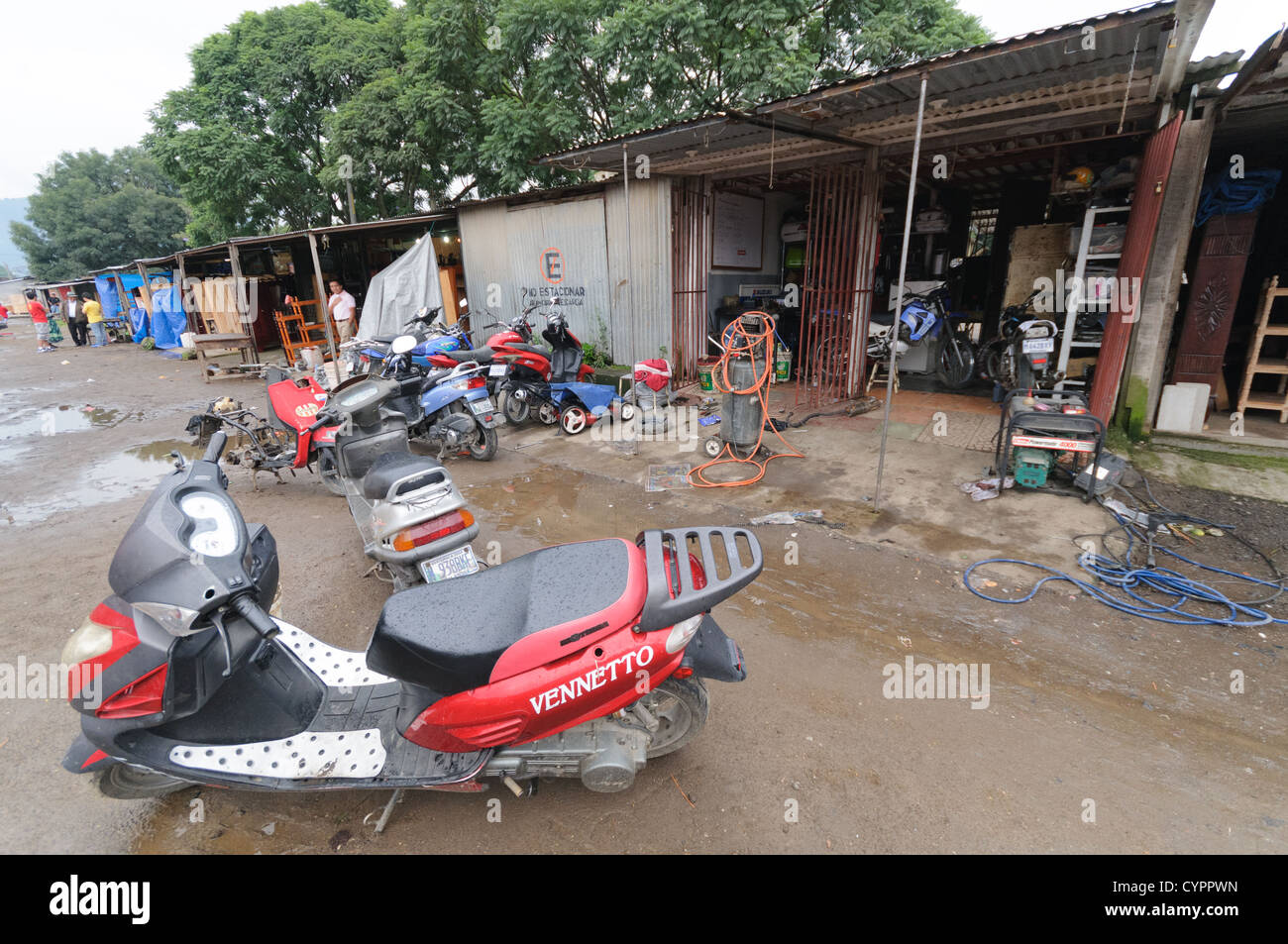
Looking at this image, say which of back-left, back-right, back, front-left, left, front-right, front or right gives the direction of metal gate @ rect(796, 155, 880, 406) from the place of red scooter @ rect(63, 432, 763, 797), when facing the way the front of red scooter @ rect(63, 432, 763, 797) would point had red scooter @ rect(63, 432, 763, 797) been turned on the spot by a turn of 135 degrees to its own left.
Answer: left

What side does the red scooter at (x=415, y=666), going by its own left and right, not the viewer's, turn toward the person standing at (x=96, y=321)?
right

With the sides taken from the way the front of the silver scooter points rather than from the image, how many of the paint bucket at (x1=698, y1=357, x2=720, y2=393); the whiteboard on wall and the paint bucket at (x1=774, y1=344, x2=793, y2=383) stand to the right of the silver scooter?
3

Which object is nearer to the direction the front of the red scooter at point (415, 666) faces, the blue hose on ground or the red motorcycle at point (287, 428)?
the red motorcycle

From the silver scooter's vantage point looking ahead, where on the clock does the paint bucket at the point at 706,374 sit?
The paint bucket is roughly at 3 o'clock from the silver scooter.

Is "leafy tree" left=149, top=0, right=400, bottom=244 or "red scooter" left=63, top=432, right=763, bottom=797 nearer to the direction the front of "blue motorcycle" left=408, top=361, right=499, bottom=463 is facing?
the leafy tree

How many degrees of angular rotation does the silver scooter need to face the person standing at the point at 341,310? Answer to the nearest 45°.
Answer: approximately 45° to its right

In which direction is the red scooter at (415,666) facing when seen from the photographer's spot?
facing to the left of the viewer

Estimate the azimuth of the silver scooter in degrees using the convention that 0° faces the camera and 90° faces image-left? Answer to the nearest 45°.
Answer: approximately 135°
